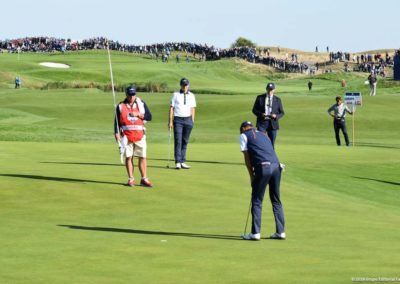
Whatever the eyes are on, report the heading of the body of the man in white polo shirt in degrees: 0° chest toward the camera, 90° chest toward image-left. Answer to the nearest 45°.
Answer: approximately 0°

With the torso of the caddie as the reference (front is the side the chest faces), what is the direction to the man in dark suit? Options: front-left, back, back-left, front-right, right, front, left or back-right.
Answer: back-left

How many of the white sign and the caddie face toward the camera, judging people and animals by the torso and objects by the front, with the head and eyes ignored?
2

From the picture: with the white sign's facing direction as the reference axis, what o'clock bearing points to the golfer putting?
The golfer putting is roughly at 12 o'clock from the white sign.

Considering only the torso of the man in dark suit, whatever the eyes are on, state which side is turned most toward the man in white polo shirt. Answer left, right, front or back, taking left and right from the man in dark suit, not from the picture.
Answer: right

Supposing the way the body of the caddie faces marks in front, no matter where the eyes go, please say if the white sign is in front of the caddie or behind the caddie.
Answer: behind

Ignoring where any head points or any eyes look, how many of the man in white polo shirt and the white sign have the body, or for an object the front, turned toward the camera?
2

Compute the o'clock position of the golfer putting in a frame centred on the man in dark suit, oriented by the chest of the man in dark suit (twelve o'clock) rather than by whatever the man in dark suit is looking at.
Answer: The golfer putting is roughly at 12 o'clock from the man in dark suit.

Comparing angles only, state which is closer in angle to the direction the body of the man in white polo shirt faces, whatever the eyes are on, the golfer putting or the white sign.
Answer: the golfer putting

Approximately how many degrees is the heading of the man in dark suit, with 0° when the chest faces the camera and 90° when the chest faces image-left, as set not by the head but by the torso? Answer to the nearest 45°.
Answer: approximately 0°

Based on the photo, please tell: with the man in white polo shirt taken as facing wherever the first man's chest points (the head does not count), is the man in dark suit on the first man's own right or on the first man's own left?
on the first man's own left
